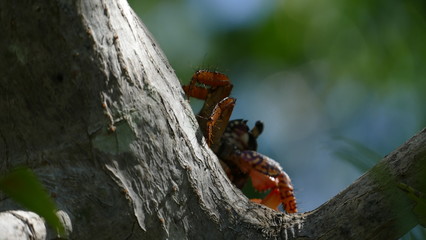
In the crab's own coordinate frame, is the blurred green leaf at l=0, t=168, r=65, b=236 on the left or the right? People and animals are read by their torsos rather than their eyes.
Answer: on its right
